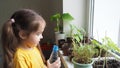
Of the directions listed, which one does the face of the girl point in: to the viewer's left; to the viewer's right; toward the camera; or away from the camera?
to the viewer's right

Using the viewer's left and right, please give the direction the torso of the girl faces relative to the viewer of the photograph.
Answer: facing to the right of the viewer

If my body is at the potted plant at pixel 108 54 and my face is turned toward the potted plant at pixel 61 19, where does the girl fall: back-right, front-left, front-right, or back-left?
front-left

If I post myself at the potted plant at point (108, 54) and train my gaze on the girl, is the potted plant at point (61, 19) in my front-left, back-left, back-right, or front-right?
front-right

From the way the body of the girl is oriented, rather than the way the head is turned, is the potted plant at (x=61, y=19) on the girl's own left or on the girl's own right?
on the girl's own left
